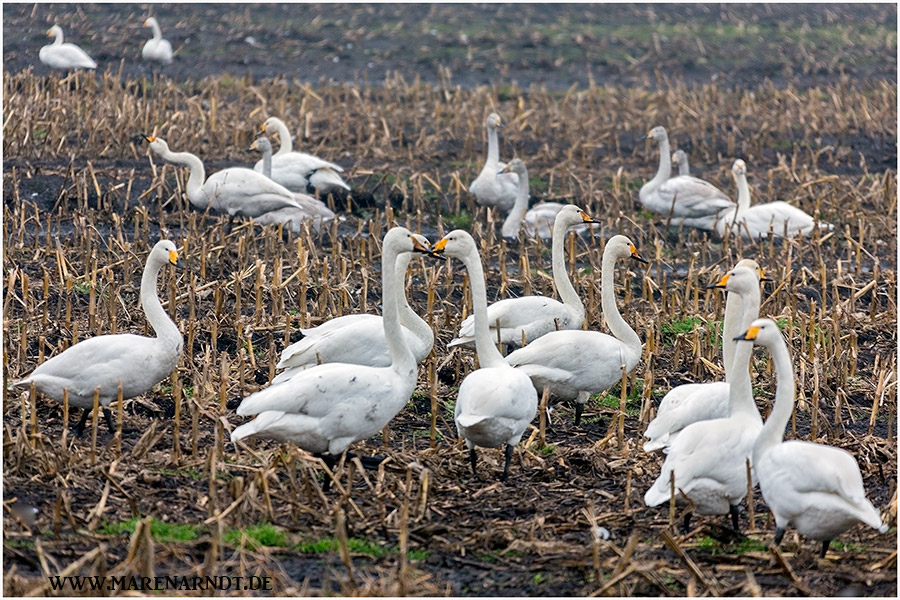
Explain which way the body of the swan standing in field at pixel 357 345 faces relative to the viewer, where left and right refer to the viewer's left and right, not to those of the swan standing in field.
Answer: facing to the right of the viewer

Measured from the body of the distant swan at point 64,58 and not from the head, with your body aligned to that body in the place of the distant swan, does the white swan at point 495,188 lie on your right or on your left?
on your left

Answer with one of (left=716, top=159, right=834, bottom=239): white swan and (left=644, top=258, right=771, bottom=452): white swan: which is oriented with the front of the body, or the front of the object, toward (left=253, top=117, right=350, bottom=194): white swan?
(left=716, top=159, right=834, bottom=239): white swan

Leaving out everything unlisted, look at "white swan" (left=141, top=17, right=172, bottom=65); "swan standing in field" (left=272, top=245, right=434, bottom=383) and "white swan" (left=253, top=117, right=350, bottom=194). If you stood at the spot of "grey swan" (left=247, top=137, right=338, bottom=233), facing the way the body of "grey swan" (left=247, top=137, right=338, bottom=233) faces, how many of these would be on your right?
2

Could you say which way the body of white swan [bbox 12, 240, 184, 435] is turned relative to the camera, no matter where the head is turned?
to the viewer's right

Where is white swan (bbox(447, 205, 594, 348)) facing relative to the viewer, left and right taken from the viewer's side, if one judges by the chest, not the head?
facing to the right of the viewer

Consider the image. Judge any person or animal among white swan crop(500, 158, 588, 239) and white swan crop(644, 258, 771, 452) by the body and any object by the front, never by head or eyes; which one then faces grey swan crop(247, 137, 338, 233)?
white swan crop(500, 158, 588, 239)

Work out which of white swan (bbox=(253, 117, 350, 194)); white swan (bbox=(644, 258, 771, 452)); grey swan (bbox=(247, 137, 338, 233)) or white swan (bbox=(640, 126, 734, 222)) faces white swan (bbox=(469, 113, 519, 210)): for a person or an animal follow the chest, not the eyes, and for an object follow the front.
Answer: white swan (bbox=(640, 126, 734, 222))

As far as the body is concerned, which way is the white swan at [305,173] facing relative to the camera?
to the viewer's left

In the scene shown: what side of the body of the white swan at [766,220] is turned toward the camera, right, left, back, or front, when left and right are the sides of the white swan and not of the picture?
left

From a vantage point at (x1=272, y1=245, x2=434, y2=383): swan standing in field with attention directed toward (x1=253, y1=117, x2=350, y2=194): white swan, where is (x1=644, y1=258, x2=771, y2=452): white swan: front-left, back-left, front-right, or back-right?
back-right

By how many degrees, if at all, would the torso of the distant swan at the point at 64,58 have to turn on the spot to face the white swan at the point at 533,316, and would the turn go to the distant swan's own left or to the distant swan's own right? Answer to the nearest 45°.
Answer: approximately 90° to the distant swan's own left

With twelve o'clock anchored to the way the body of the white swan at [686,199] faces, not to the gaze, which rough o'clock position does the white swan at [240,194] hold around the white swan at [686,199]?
the white swan at [240,194] is roughly at 11 o'clock from the white swan at [686,199].

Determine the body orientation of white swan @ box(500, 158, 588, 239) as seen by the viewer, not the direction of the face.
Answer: to the viewer's left

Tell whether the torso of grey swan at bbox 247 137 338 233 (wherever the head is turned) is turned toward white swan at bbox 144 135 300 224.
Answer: yes

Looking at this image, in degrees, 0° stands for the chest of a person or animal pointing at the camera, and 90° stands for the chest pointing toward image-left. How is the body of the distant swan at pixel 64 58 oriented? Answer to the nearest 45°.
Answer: approximately 90°
